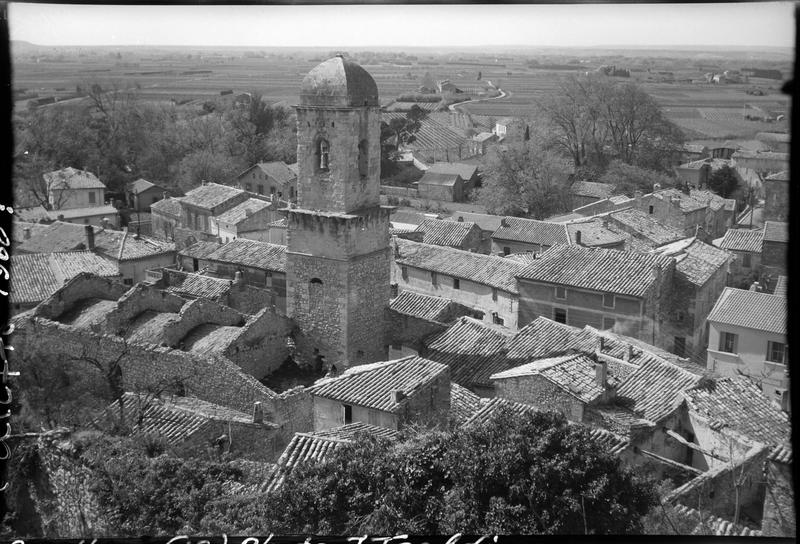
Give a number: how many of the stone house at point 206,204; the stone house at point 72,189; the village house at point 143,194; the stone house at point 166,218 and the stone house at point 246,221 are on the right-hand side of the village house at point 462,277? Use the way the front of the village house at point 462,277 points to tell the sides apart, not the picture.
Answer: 5

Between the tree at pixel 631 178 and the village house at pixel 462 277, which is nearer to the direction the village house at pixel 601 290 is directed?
the village house

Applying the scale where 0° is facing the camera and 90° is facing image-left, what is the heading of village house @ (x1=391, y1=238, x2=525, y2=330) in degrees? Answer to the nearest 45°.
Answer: approximately 45°

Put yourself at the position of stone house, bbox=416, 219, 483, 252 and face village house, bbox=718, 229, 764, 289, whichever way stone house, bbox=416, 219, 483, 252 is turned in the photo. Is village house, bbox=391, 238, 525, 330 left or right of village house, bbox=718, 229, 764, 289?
right

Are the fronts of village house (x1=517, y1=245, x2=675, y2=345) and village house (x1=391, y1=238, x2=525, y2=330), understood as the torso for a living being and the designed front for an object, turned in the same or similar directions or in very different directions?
same or similar directions

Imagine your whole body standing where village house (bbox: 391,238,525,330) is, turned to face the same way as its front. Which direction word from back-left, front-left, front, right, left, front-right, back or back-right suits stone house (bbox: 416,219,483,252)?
back-right

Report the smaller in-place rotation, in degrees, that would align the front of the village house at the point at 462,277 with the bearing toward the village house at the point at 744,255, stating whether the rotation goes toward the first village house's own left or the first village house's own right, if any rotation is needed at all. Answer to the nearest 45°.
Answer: approximately 135° to the first village house's own left

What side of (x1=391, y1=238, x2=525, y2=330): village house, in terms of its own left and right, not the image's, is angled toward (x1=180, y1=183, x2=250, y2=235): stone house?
right

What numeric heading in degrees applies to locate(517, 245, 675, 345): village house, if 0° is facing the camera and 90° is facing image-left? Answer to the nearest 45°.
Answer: approximately 45°

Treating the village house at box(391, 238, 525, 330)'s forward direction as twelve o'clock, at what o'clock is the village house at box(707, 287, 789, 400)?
the village house at box(707, 287, 789, 400) is roughly at 9 o'clock from the village house at box(391, 238, 525, 330).

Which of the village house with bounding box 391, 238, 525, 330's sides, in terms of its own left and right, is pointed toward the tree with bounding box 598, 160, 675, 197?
back

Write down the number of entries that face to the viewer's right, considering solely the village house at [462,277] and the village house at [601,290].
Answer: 0

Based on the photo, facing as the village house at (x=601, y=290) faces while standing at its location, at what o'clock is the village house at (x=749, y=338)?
the village house at (x=749, y=338) is roughly at 9 o'clock from the village house at (x=601, y=290).
